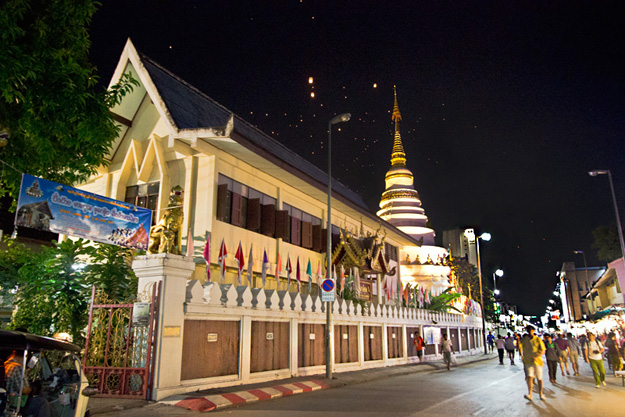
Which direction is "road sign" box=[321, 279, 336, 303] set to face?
toward the camera

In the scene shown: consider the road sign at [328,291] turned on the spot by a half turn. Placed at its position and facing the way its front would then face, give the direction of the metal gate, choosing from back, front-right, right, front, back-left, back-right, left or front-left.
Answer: back-left

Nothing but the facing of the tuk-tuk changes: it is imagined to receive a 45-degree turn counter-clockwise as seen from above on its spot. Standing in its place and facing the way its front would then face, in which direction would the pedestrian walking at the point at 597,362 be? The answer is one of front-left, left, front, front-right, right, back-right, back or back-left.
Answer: front-right

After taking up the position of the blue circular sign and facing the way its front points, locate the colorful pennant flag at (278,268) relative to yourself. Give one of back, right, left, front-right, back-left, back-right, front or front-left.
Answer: back-right

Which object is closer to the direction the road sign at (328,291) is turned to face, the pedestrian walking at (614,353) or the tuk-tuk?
the tuk-tuk

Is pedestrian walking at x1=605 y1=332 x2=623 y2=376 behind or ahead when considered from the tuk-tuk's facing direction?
ahead

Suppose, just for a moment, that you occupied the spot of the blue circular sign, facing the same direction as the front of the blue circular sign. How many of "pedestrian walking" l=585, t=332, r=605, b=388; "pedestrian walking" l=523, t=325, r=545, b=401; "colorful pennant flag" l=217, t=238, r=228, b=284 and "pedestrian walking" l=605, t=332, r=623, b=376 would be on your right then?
1

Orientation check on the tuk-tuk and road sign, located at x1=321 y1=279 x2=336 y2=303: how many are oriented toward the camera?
1

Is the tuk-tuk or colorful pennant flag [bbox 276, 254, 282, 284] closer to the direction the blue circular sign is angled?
the tuk-tuk

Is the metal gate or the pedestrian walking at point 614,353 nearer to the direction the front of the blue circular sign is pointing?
the metal gate

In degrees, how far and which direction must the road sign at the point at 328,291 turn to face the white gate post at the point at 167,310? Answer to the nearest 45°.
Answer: approximately 45° to its right

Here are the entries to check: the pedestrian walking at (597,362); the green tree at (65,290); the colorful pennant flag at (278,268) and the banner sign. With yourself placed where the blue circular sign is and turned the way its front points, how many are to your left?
1

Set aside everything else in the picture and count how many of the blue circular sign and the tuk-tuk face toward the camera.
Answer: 1

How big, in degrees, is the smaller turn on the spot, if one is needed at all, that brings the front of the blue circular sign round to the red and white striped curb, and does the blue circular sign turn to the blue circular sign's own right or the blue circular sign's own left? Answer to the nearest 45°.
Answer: approximately 45° to the blue circular sign's own right
